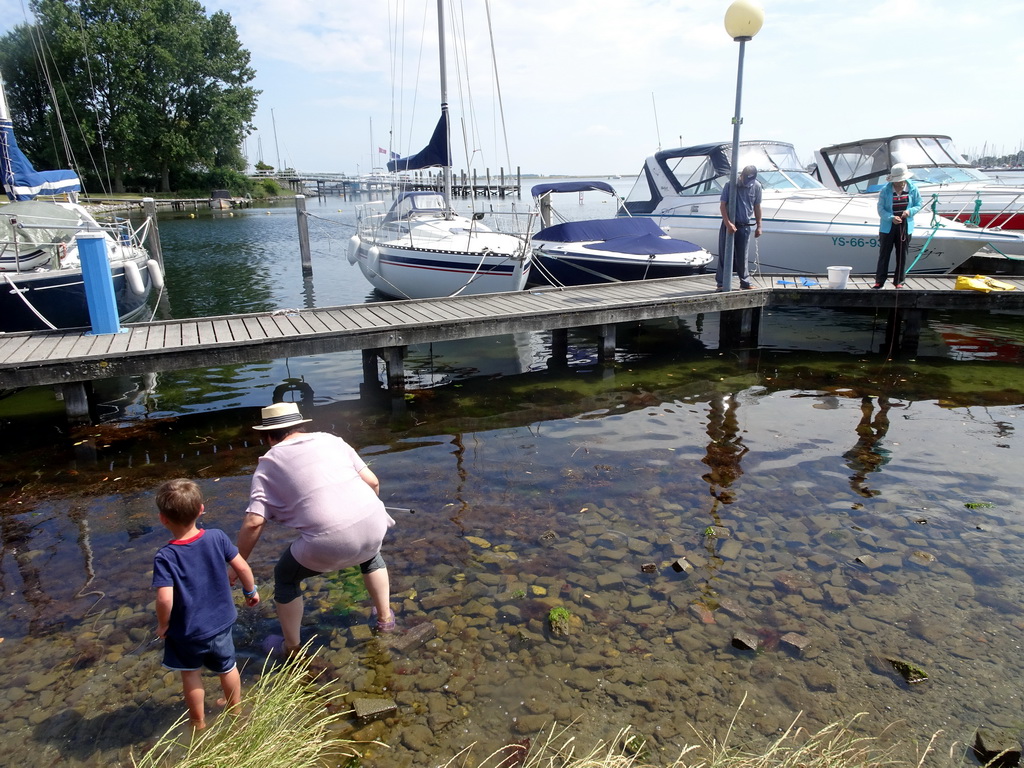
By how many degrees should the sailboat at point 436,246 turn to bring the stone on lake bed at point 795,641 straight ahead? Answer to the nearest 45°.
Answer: approximately 45° to its right

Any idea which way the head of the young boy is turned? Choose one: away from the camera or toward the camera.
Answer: away from the camera

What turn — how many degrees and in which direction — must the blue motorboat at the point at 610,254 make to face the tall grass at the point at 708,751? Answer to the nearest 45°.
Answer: approximately 45° to its right

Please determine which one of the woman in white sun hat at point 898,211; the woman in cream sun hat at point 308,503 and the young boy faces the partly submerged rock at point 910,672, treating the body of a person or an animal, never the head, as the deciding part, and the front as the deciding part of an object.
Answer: the woman in white sun hat at point 898,211

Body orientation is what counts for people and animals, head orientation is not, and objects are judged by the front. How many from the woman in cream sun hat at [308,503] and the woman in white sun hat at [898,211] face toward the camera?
1

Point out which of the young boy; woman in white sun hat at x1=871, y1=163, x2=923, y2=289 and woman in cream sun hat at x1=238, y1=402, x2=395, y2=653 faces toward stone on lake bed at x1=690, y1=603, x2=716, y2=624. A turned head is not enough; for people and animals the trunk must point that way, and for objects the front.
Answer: woman in white sun hat at x1=871, y1=163, x2=923, y2=289

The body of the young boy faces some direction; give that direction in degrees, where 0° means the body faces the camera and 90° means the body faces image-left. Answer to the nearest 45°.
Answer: approximately 180°

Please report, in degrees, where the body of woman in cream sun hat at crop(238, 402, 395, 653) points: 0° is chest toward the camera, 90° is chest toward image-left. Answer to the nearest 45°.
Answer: approximately 135°

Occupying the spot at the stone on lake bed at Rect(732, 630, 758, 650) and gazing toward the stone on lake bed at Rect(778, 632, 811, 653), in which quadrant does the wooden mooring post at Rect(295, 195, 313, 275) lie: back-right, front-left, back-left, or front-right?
back-left
